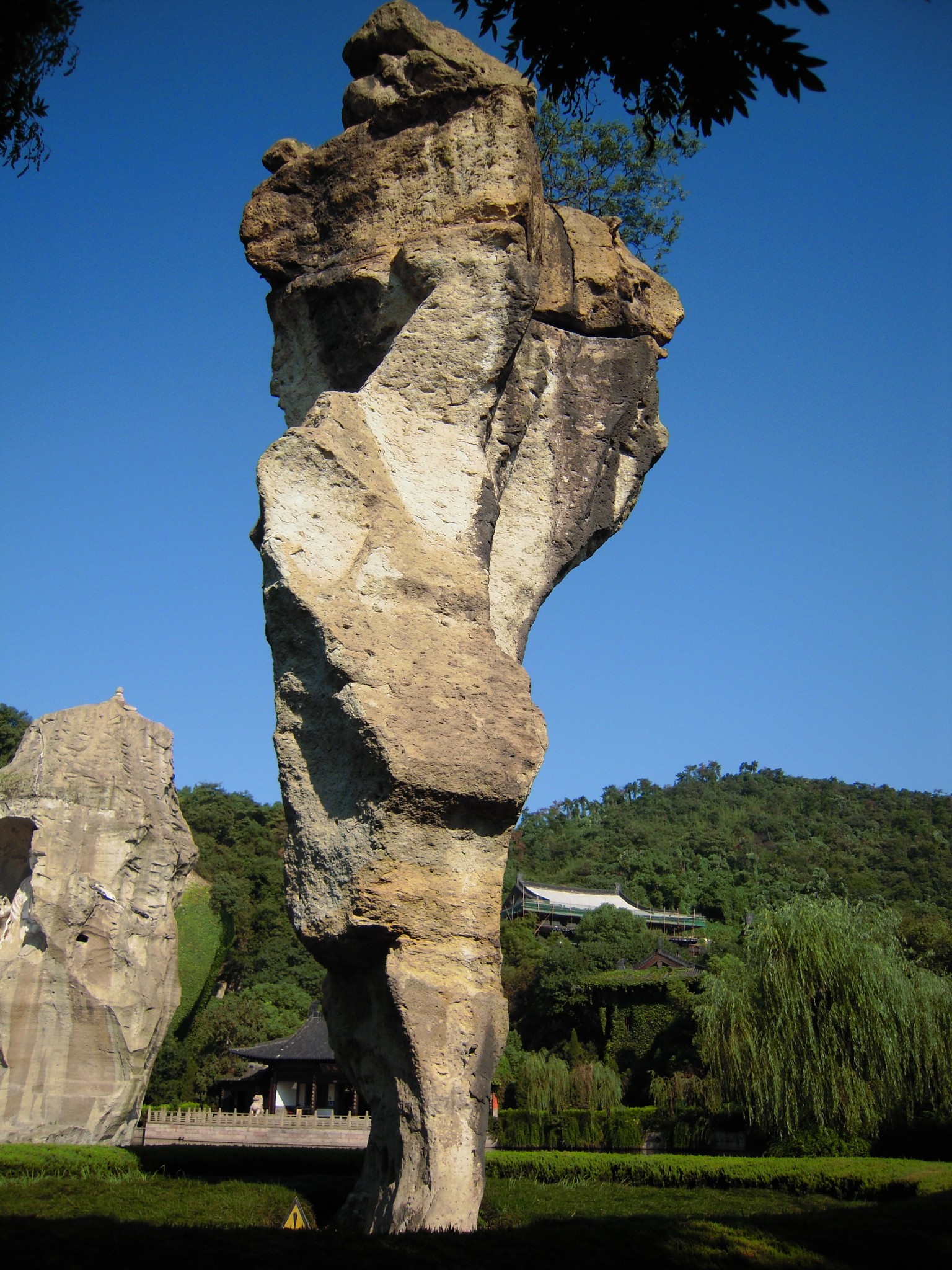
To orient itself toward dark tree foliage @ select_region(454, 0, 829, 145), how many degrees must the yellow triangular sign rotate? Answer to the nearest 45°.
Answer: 0° — it already faces it

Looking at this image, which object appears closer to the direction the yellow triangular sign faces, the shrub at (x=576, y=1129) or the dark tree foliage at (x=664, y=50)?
the dark tree foliage

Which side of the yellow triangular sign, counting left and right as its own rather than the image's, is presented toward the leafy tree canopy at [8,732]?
back

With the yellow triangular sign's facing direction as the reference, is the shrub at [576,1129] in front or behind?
behind

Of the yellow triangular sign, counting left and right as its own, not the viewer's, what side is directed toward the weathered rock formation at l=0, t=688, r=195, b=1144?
back

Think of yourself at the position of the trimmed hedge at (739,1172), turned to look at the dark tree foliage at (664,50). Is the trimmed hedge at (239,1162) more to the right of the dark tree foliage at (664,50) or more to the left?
right

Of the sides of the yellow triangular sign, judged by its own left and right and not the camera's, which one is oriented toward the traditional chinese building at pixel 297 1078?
back

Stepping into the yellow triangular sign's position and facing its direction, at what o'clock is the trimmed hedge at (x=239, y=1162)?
The trimmed hedge is roughly at 6 o'clock from the yellow triangular sign.

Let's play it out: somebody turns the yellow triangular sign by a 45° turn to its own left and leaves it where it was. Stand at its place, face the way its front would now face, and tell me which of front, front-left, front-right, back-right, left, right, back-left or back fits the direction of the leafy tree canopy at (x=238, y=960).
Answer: back-left

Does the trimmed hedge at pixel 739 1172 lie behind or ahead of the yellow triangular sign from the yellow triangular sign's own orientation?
behind

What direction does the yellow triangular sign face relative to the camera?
toward the camera
